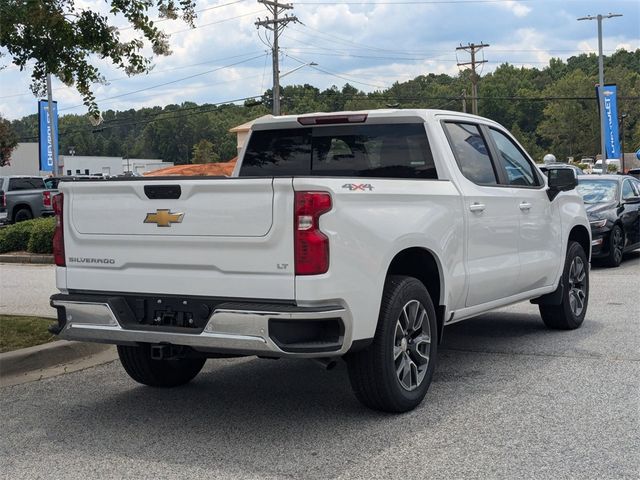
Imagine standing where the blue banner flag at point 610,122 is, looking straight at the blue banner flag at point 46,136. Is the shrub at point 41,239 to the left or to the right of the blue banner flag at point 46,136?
left

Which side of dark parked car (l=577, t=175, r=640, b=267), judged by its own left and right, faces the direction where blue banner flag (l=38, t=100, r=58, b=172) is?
right

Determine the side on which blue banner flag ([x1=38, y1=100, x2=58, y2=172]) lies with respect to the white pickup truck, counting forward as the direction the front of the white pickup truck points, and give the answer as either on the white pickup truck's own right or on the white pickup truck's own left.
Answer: on the white pickup truck's own left

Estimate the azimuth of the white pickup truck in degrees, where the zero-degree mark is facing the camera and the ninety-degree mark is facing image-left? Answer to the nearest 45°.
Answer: approximately 225°

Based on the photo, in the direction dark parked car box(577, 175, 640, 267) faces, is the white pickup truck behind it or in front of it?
in front

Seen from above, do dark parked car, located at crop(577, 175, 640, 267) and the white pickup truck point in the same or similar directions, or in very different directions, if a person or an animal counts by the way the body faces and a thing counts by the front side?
very different directions

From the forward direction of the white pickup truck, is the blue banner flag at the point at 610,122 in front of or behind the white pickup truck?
in front
